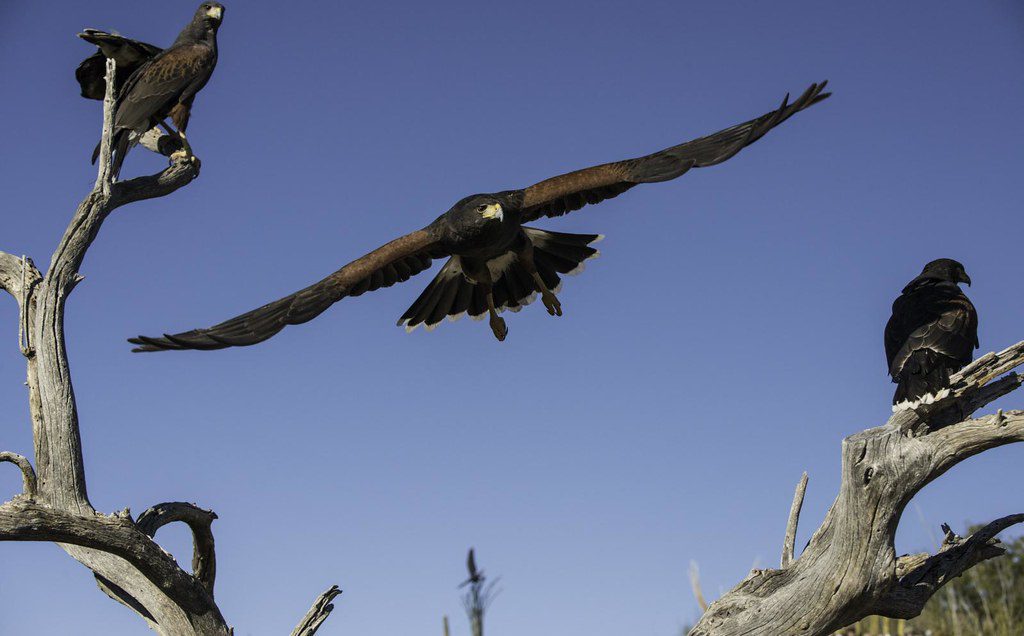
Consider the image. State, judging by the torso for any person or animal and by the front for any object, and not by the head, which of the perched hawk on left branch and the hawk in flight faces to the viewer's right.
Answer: the perched hawk on left branch

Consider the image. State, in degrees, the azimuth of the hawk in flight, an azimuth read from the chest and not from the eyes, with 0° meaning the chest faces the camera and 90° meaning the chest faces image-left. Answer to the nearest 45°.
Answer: approximately 0°

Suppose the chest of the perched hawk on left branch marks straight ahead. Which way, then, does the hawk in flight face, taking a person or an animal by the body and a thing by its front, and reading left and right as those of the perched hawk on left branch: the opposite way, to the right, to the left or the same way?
to the right

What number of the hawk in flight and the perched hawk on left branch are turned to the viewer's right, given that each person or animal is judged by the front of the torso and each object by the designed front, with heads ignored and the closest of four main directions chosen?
1

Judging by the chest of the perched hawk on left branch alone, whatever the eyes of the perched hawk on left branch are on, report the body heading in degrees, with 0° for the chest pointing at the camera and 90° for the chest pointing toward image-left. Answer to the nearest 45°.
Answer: approximately 270°

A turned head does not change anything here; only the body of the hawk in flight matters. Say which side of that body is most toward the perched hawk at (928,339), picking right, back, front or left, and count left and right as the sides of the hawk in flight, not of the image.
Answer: left
